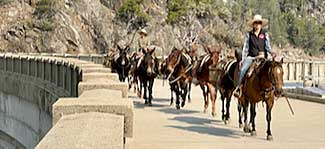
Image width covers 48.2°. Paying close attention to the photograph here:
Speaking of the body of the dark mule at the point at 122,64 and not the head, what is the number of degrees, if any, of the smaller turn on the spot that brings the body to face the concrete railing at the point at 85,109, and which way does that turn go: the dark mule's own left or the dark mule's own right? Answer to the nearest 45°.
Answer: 0° — it already faces it

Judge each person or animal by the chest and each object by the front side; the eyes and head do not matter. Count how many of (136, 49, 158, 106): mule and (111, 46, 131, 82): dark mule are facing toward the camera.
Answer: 2

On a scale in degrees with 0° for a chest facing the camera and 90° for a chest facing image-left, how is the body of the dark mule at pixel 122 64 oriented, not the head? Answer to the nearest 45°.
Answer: approximately 0°

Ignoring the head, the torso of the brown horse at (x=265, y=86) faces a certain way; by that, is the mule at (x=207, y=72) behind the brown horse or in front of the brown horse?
behind

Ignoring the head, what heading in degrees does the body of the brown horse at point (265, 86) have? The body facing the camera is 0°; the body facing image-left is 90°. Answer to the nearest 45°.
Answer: approximately 315°

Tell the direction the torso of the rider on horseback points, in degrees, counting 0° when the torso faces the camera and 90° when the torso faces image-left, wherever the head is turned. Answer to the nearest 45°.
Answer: approximately 315°

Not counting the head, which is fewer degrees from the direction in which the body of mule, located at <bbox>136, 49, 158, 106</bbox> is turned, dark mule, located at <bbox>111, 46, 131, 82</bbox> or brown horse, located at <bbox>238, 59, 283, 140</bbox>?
the brown horse
